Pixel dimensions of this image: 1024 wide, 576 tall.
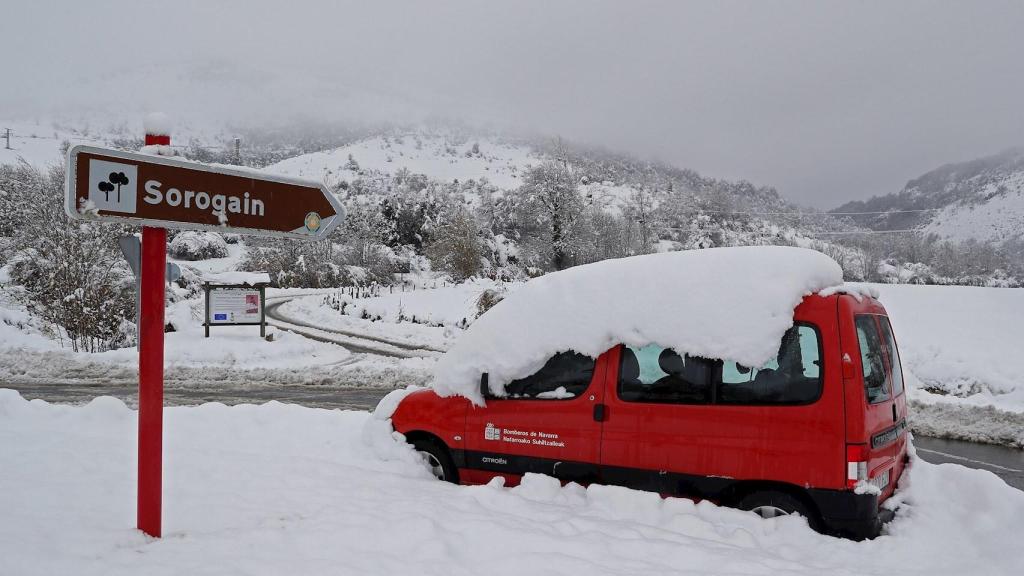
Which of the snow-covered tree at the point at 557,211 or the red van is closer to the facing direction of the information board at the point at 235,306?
the red van

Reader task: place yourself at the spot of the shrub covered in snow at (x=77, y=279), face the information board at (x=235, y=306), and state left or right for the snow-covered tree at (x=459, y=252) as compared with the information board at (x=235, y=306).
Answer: left

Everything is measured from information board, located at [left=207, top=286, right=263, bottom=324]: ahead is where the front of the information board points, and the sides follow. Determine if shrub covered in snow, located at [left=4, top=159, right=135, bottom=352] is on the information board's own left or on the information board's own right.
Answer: on the information board's own right

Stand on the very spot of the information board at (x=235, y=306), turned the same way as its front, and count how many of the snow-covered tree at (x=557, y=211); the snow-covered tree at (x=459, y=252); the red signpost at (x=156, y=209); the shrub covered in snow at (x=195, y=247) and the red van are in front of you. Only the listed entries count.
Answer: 2

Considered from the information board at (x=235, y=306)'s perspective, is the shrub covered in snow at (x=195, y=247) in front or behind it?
behind

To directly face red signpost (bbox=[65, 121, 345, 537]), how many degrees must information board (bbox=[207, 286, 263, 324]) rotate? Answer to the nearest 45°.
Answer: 0° — it already faces it

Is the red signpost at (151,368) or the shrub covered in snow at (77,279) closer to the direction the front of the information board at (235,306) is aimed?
the red signpost

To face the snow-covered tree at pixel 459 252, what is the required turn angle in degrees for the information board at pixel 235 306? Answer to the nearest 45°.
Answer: approximately 135° to its left

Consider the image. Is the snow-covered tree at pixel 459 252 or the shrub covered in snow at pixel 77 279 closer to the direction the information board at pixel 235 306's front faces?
the shrub covered in snow

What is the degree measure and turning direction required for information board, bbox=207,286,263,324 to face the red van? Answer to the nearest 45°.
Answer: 0° — it already faces it

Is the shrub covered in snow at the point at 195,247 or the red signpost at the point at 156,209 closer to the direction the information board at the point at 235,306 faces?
the red signpost

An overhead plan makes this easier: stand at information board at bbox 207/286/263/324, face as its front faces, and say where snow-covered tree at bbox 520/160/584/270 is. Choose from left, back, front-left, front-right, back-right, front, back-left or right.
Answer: back-left

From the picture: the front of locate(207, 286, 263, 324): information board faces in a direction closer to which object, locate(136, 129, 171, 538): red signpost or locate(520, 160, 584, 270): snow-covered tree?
the red signpost

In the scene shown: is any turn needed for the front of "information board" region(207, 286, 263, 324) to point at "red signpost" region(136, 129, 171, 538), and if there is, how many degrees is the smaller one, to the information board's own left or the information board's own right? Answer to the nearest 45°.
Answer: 0° — it already faces it

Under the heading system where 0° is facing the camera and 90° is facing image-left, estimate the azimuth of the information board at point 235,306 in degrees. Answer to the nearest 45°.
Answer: approximately 0°
